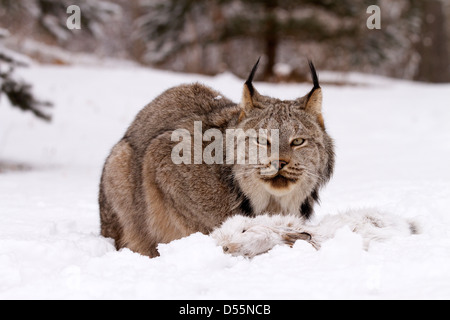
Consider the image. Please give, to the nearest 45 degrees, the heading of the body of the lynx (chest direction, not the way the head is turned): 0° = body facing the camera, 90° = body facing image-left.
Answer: approximately 315°

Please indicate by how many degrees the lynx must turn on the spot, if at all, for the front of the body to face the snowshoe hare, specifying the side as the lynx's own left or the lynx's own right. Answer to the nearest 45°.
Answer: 0° — it already faces it

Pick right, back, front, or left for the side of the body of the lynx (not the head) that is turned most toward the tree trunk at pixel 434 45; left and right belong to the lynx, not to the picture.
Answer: left

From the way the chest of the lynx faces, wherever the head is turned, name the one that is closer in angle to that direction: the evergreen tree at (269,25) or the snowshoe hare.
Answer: the snowshoe hare

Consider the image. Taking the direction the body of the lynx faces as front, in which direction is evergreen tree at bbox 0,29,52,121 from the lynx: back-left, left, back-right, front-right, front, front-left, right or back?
back

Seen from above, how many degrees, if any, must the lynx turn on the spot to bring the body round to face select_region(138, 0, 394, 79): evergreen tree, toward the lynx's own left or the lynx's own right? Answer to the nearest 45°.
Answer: approximately 135° to the lynx's own left

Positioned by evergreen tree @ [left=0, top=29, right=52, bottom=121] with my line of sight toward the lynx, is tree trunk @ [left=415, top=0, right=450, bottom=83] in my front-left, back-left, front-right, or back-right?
back-left

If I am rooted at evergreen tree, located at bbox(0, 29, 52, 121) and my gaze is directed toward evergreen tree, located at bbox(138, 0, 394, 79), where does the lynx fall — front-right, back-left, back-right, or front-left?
back-right

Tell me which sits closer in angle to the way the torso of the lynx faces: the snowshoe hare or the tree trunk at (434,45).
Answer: the snowshoe hare
